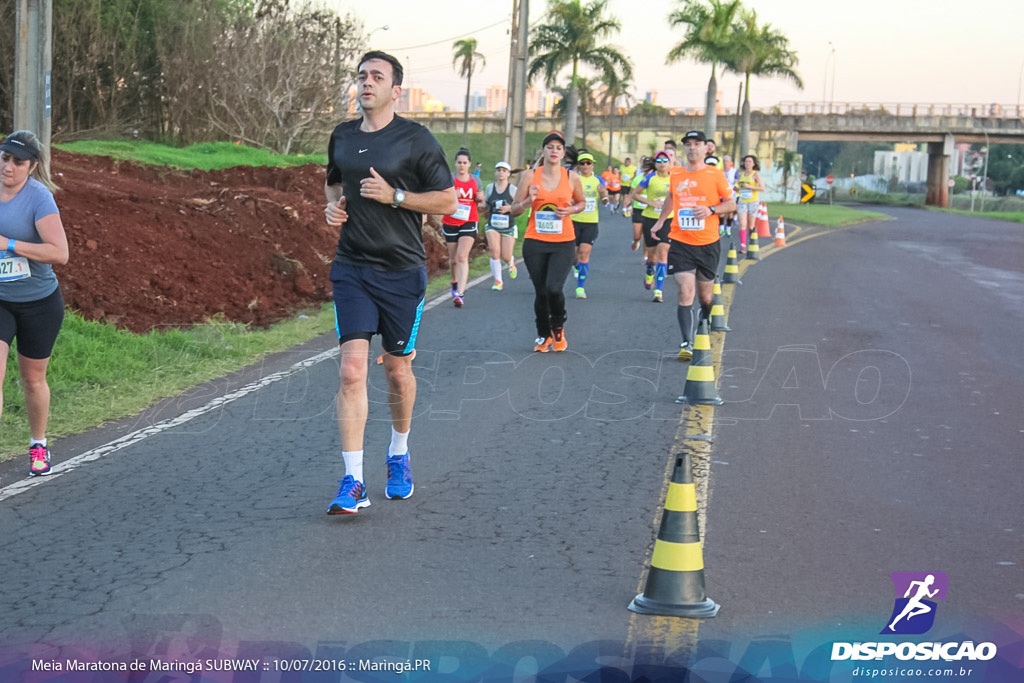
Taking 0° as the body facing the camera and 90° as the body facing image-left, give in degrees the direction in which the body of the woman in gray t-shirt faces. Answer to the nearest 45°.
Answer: approximately 45°

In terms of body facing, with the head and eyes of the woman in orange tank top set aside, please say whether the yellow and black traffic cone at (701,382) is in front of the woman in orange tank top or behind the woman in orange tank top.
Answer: in front

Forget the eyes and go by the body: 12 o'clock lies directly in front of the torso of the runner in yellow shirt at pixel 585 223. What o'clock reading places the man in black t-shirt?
The man in black t-shirt is roughly at 12 o'clock from the runner in yellow shirt.

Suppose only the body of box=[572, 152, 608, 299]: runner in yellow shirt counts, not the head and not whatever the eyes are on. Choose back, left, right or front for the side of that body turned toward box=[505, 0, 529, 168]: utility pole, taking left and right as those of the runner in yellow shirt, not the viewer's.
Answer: back

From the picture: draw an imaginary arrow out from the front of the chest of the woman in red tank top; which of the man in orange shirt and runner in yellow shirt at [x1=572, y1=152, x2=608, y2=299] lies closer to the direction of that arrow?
the man in orange shirt

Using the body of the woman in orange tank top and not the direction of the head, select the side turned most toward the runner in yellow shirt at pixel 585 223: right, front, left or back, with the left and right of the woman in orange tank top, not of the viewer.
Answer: back

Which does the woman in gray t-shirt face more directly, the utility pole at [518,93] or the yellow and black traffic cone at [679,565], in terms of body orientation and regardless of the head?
the yellow and black traffic cone

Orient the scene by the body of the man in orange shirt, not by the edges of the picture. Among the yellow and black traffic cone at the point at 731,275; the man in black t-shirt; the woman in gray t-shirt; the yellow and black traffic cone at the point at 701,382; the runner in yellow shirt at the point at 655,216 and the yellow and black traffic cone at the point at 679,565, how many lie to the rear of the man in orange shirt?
2

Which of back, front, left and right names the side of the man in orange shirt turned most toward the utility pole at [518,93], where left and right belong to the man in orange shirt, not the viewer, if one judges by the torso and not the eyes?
back

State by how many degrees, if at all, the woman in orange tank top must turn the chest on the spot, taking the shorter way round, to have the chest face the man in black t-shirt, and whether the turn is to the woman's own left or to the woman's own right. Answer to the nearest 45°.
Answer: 0° — they already face them

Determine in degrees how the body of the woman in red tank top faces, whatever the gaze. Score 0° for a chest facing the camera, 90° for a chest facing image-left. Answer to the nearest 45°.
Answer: approximately 0°

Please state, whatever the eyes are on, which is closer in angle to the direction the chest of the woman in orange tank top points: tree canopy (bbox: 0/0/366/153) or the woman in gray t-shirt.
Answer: the woman in gray t-shirt

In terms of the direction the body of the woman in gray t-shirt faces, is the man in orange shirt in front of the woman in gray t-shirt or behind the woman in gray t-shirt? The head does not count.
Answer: behind

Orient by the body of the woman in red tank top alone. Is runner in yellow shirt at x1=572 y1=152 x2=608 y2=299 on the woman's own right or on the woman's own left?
on the woman's own left

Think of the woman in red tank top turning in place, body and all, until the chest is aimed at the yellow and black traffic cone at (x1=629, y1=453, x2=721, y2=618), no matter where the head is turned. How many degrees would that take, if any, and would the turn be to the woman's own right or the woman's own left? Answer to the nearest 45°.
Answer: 0° — they already face it
